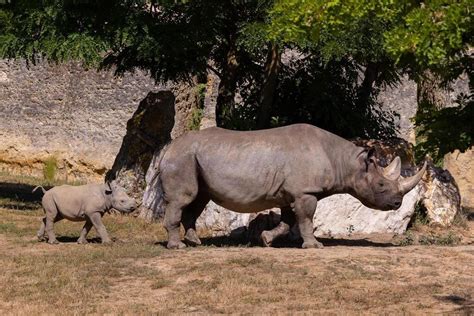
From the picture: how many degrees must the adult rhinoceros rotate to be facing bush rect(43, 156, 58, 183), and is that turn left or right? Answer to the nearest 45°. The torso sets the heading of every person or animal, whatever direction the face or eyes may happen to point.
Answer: approximately 135° to its left

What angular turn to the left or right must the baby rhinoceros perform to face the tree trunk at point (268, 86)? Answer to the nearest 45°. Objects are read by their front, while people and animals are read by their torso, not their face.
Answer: approximately 45° to its left

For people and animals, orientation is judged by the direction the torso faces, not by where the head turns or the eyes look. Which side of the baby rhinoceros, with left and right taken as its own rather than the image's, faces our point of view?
right

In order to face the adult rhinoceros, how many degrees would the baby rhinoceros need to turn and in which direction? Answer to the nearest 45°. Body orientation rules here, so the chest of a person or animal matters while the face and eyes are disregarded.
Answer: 0° — it already faces it

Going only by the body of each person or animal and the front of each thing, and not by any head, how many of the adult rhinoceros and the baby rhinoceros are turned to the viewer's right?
2

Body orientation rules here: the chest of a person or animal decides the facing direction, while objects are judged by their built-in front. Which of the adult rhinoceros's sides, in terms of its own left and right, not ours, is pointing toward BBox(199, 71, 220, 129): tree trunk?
left

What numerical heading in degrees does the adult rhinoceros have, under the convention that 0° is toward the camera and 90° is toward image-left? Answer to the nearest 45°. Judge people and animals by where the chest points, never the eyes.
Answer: approximately 270°

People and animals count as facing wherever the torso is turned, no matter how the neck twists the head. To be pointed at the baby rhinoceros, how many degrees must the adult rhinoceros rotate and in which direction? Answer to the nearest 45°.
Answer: approximately 180°
